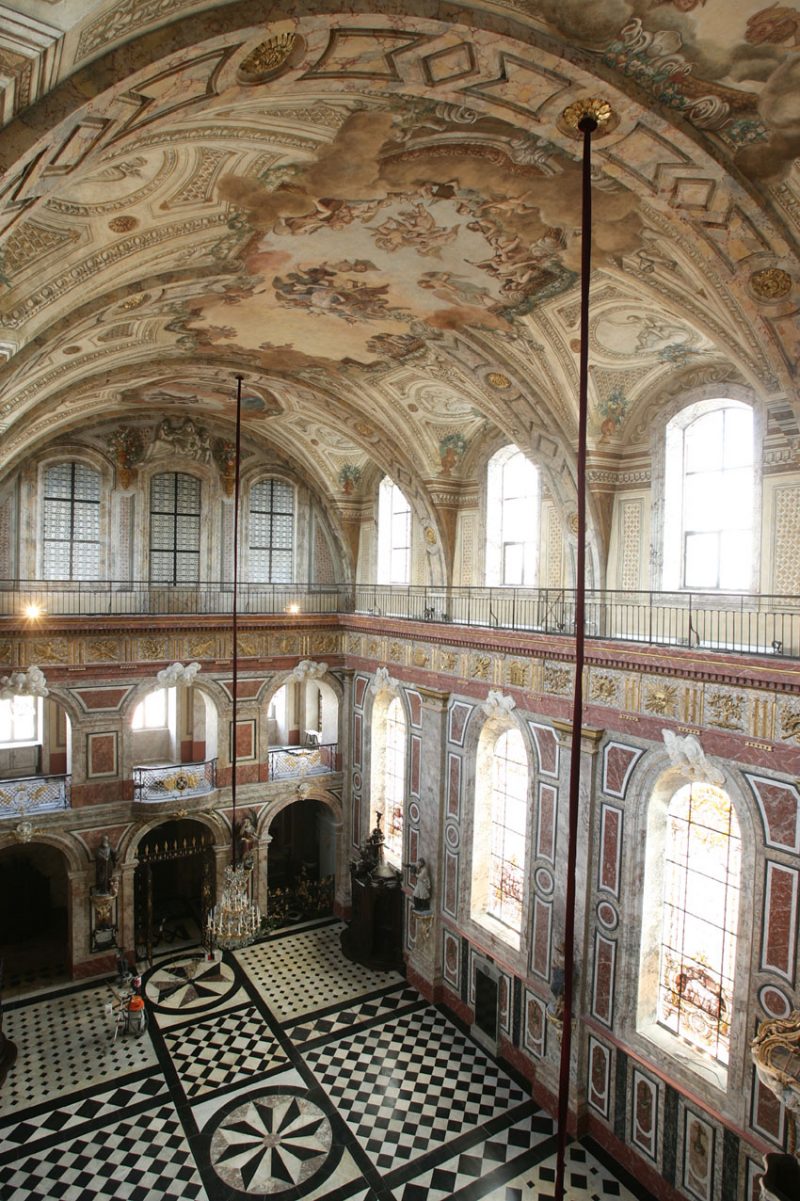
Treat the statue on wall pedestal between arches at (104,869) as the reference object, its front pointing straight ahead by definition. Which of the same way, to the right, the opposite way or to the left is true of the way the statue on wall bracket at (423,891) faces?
to the right

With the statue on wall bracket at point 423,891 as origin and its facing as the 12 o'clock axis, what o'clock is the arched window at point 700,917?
The arched window is roughly at 9 o'clock from the statue on wall bracket.

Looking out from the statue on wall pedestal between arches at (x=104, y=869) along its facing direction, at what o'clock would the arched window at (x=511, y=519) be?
The arched window is roughly at 10 o'clock from the statue on wall pedestal between arches.

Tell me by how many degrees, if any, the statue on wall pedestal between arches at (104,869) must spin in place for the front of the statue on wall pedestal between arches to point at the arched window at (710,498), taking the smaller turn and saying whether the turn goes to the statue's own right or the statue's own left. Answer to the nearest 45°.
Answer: approximately 45° to the statue's own left

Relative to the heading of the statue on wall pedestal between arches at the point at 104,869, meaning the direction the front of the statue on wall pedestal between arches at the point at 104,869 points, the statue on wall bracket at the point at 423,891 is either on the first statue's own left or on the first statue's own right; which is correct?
on the first statue's own left

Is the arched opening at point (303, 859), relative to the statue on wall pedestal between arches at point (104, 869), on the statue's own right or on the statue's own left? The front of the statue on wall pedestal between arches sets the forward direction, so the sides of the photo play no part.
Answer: on the statue's own left

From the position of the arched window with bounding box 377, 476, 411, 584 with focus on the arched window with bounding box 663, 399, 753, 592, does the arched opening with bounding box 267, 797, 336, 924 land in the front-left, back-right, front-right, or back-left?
back-right

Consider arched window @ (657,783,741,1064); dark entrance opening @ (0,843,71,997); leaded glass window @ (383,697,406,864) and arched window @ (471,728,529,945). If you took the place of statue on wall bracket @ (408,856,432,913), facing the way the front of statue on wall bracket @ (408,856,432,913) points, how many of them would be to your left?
2

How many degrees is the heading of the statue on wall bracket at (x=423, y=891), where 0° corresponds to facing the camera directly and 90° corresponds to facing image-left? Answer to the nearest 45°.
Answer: approximately 45°

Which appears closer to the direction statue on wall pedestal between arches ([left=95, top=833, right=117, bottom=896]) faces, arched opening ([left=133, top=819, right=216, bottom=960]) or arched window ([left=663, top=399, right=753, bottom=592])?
the arched window

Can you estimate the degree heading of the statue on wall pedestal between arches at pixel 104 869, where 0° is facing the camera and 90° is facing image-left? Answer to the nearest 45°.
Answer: approximately 0°
